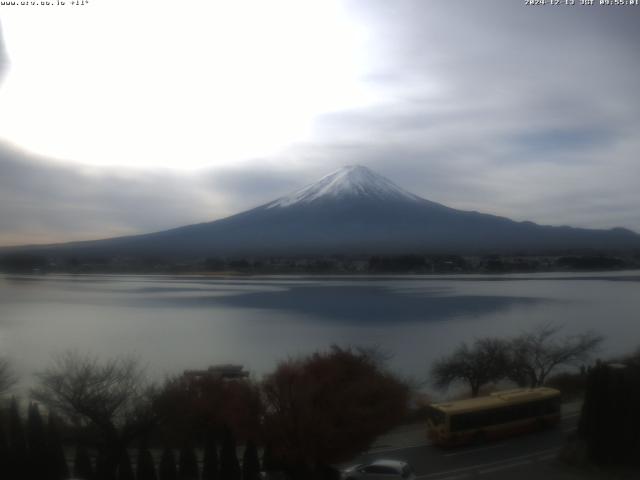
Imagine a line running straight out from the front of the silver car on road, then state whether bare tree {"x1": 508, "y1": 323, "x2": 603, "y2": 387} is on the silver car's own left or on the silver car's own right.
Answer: on the silver car's own right

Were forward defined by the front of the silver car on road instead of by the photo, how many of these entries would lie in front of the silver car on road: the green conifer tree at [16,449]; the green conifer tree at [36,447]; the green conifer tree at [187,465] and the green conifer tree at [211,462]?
4

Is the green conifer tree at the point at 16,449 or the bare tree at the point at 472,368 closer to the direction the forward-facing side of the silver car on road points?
the green conifer tree

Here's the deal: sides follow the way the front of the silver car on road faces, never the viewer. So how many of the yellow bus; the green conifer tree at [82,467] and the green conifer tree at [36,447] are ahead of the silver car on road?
2

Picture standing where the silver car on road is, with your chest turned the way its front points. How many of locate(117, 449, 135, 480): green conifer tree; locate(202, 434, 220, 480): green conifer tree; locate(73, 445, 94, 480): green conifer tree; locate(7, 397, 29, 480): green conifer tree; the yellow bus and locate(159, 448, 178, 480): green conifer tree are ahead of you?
5

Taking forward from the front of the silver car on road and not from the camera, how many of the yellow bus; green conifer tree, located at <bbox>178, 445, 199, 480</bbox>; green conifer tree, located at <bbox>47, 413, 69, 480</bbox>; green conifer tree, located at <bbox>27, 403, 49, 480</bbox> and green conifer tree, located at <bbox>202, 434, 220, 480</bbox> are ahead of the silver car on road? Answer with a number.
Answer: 4

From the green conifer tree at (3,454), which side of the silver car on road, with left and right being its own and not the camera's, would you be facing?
front

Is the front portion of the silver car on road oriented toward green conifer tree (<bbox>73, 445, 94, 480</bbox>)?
yes

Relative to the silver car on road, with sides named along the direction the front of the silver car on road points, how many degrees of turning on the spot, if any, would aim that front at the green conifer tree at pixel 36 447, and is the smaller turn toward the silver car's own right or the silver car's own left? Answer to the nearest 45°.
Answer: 0° — it already faces it

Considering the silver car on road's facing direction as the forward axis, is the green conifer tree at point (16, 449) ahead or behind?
ahead

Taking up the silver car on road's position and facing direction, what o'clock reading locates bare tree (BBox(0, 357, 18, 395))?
The bare tree is roughly at 1 o'clock from the silver car on road.

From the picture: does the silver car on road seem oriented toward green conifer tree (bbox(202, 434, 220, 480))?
yes

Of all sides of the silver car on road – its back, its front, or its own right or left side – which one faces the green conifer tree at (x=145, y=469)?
front

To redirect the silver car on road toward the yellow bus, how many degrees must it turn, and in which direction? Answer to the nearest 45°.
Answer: approximately 135° to its right

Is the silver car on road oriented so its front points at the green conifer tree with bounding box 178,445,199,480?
yes

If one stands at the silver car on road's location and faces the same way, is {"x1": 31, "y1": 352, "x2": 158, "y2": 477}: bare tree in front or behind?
in front

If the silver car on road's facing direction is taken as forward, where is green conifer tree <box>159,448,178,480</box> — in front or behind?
in front

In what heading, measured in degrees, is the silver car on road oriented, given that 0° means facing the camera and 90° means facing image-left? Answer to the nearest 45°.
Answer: approximately 90°
